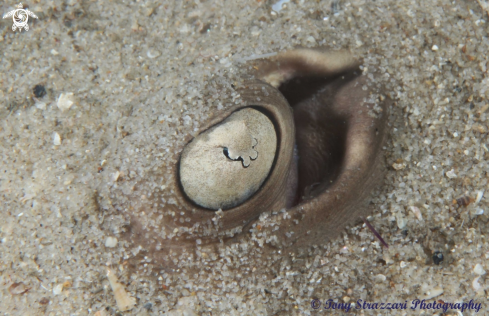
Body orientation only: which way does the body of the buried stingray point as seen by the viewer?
to the viewer's left

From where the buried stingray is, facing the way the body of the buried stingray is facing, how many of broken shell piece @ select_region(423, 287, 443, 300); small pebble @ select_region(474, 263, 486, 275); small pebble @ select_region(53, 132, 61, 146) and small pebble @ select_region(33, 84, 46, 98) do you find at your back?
2

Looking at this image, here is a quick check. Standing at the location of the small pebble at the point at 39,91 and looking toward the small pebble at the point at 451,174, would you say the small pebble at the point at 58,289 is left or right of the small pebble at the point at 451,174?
right

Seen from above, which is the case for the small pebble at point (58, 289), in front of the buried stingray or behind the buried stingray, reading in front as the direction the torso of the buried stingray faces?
in front

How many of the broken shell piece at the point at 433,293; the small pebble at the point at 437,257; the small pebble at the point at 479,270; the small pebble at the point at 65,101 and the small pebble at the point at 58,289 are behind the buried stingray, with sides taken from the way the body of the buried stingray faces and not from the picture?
3

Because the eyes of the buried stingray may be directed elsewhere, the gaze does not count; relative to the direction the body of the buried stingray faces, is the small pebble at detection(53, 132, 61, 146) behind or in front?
in front

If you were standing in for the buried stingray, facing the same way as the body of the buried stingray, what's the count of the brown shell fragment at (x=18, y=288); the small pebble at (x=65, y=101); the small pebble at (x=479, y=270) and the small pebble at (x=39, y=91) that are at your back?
1

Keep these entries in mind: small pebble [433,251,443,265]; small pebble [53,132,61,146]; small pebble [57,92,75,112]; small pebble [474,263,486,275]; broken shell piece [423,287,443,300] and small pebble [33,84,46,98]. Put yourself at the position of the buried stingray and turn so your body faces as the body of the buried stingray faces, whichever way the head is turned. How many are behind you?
3

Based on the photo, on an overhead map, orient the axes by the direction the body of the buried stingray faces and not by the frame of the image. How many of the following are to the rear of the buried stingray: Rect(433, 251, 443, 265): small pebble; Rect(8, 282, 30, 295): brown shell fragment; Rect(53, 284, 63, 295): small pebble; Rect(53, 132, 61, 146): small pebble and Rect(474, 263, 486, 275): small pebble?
2

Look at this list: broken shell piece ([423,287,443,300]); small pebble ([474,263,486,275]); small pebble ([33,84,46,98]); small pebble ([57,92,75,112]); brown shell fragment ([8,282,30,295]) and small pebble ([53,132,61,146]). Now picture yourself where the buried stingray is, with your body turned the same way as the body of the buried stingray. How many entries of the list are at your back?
2

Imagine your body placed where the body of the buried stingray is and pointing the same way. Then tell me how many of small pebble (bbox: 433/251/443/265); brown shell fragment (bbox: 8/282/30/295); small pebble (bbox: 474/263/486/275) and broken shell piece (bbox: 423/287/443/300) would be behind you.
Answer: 3

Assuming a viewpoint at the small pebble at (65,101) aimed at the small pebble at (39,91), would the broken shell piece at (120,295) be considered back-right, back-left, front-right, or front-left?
back-left

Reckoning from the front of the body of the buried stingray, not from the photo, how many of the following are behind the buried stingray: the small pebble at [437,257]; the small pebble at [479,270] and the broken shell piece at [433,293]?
3

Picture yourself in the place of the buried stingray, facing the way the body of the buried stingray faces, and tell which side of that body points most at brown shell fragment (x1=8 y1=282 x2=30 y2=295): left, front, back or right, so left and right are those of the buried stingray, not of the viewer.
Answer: front
